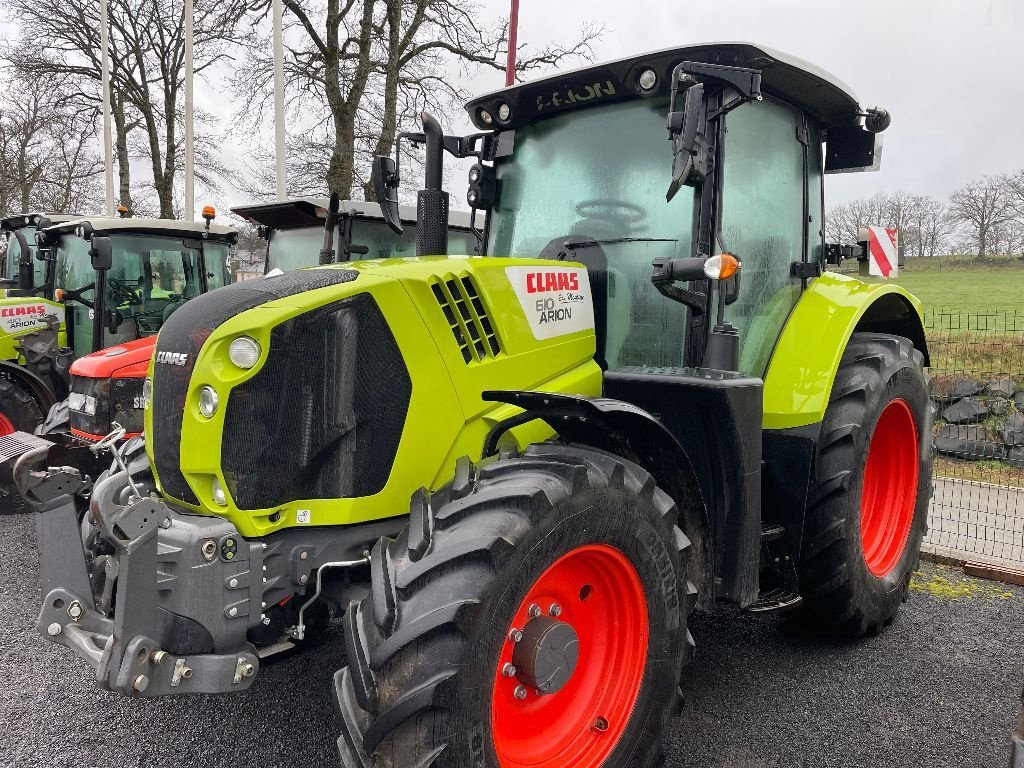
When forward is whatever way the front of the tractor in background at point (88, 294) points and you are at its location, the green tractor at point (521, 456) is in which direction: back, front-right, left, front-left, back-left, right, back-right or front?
front-left

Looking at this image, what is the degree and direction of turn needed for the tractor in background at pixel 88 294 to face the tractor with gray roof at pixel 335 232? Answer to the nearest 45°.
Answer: approximately 135° to its left

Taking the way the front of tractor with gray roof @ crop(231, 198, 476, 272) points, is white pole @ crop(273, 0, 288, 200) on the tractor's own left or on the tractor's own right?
on the tractor's own right

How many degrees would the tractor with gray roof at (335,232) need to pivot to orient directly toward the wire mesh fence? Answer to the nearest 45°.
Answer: approximately 135° to its left

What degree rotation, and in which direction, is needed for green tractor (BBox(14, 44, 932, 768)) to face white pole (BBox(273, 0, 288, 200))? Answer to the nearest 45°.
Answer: approximately 135° to its right

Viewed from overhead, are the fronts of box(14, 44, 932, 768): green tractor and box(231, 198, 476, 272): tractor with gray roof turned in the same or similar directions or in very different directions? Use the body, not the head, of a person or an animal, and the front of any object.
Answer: same or similar directions

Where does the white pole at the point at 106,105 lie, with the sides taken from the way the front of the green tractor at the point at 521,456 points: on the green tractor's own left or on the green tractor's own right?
on the green tractor's own right

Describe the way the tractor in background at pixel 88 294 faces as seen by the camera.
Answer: facing the viewer and to the left of the viewer

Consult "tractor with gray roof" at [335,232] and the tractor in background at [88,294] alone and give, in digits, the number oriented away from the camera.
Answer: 0

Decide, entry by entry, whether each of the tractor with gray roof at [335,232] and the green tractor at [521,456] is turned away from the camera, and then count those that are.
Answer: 0
